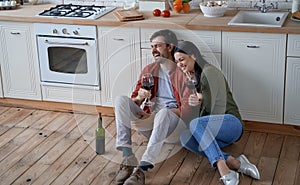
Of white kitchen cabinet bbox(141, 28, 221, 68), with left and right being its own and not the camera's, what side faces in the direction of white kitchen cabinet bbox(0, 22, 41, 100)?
right

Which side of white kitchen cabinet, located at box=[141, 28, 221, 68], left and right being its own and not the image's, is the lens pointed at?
front

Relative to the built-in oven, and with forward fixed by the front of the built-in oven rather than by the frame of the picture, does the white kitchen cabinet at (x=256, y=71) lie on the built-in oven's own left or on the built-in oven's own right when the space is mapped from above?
on the built-in oven's own left

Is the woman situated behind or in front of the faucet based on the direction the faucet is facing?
in front

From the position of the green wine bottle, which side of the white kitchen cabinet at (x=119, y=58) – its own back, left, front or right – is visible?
front

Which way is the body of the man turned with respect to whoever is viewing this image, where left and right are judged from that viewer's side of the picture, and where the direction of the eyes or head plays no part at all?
facing the viewer and to the left of the viewer

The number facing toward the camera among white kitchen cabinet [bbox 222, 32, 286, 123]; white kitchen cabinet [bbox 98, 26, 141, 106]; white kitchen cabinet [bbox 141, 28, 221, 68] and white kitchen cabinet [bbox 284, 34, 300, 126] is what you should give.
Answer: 4

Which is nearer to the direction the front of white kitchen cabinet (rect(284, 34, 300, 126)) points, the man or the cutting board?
the man

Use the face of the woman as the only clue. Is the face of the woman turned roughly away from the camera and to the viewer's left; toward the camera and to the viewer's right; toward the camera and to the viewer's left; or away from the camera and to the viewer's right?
toward the camera and to the viewer's left

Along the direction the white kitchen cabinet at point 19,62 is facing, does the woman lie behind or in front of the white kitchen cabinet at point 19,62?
in front

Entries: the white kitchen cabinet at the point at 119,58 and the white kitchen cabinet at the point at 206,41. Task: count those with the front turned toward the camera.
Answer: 2

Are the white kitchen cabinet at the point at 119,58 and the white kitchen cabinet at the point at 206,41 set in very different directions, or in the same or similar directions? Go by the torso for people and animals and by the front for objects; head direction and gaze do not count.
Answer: same or similar directions

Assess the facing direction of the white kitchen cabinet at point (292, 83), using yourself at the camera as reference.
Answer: facing the viewer

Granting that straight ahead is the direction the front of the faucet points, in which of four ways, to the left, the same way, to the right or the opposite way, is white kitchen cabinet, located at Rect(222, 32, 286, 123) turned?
the same way

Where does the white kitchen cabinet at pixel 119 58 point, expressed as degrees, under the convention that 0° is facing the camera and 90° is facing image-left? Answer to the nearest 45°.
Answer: approximately 0°

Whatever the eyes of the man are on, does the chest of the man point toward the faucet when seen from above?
no
